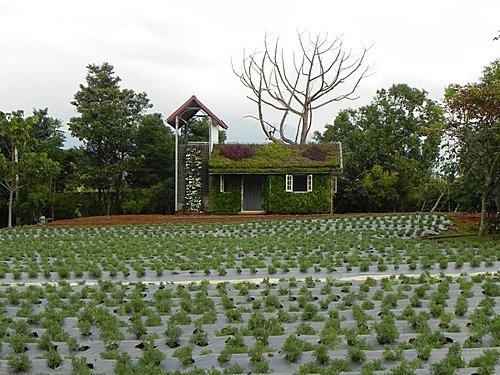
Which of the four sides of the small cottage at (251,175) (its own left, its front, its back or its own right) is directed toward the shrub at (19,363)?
front

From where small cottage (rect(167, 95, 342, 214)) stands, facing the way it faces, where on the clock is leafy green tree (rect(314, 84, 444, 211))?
The leafy green tree is roughly at 8 o'clock from the small cottage.

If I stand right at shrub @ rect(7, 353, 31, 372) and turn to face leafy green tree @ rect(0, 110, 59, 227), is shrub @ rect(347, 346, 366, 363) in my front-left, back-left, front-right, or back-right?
back-right

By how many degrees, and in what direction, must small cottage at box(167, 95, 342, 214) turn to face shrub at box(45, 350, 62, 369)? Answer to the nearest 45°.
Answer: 0° — it already faces it

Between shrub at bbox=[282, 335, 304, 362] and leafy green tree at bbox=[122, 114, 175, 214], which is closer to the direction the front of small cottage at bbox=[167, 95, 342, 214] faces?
the shrub

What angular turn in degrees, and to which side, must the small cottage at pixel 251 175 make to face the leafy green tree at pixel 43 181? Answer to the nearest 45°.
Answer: approximately 90° to its right

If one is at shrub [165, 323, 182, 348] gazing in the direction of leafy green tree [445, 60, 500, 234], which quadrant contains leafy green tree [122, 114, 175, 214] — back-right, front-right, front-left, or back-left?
front-left

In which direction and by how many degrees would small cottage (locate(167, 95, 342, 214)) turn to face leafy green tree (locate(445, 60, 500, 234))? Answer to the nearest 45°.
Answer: approximately 45° to its left

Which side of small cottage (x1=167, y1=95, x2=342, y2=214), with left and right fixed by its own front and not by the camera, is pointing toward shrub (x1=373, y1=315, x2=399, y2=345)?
front

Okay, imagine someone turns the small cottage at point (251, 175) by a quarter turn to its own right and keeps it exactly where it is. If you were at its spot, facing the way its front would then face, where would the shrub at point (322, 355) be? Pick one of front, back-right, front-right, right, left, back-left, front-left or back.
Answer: left

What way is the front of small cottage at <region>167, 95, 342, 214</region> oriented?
toward the camera

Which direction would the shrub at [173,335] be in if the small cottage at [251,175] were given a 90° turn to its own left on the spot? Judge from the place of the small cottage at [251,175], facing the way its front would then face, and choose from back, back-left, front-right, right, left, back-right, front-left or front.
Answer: right

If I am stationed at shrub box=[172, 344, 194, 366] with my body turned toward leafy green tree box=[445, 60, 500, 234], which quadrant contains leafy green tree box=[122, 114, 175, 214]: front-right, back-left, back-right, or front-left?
front-left

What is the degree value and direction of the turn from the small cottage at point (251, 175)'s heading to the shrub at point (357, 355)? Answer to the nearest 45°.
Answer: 0° — it already faces it

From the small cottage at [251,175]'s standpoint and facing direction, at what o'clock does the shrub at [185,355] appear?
The shrub is roughly at 12 o'clock from the small cottage.
